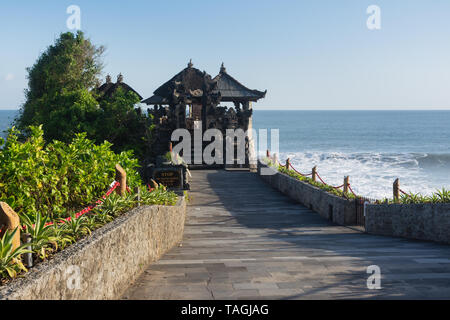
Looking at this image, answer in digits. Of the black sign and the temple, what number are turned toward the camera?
2

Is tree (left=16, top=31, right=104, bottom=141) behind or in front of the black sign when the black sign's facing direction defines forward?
behind

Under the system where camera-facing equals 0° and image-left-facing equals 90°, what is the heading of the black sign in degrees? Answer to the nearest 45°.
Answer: approximately 0°

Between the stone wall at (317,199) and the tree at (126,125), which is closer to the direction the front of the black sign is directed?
the stone wall

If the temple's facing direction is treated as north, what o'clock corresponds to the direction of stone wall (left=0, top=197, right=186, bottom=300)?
The stone wall is roughly at 12 o'clock from the temple.

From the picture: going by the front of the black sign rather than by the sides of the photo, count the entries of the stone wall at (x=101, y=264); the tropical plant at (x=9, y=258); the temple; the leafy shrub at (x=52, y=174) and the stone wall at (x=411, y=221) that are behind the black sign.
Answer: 1

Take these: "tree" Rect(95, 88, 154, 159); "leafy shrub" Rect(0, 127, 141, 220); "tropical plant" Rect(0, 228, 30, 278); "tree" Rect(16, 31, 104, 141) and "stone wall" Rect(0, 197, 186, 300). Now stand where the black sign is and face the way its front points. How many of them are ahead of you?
3

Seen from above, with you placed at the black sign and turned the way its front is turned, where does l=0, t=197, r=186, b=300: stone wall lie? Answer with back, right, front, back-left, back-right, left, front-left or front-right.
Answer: front

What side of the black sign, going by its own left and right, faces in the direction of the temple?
back

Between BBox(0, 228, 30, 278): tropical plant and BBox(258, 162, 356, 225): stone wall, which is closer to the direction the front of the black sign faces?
the tropical plant

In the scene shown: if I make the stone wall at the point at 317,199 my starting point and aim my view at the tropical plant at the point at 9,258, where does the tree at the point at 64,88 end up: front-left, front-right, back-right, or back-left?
back-right

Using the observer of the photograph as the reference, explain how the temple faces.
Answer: facing the viewer

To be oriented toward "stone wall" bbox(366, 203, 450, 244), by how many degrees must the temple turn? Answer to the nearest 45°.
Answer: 0° — it already faces it
